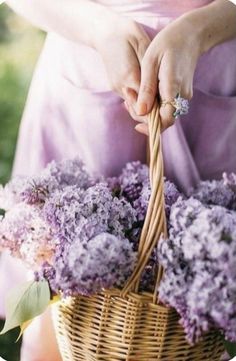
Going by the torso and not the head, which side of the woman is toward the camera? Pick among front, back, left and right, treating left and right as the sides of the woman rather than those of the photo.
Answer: front
